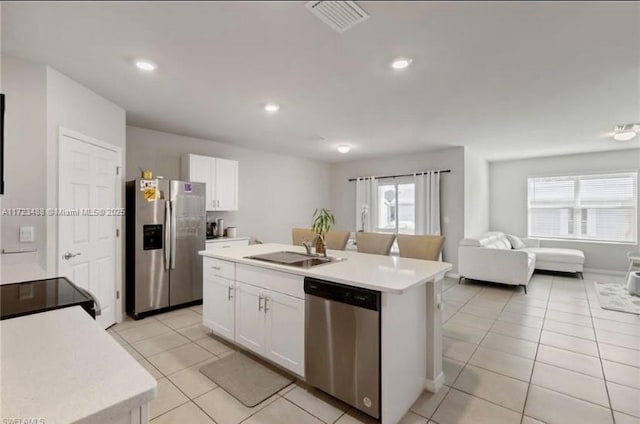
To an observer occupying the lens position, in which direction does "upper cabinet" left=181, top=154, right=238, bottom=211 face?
facing the viewer and to the right of the viewer

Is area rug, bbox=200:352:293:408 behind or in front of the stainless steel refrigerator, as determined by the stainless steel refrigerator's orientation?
in front

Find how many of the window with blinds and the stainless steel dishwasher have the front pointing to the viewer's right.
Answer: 0

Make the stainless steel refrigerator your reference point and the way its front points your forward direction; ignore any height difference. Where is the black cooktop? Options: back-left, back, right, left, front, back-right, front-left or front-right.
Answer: front-right

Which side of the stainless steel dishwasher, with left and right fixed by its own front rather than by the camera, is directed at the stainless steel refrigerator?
right

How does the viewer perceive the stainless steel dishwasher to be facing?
facing the viewer and to the left of the viewer

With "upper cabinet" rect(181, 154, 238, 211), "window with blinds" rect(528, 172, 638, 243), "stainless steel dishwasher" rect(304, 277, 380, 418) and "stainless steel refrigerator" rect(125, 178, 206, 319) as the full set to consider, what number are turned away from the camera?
0

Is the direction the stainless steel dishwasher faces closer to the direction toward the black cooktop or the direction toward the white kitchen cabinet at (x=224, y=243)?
the black cooktop

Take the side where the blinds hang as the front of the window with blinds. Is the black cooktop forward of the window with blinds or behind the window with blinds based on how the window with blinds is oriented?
forward

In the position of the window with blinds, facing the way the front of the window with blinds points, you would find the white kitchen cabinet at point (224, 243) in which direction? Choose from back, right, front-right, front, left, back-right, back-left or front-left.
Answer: front

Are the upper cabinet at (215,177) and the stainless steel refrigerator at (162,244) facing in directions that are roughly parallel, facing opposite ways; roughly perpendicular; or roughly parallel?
roughly parallel

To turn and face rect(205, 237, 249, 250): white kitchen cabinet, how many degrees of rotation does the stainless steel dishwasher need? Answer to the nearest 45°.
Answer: approximately 90° to its right
